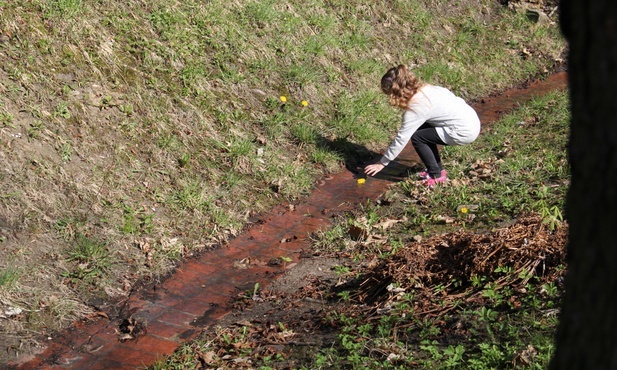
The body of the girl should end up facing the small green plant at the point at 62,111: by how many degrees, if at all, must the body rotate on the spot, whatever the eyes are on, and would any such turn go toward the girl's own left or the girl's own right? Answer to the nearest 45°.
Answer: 0° — they already face it

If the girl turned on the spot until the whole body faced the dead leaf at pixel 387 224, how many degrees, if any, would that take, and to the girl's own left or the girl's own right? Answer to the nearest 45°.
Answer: approximately 90° to the girl's own left

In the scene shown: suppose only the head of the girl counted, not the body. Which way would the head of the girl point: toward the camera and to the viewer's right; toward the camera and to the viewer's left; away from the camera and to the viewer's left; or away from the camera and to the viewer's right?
away from the camera and to the viewer's left

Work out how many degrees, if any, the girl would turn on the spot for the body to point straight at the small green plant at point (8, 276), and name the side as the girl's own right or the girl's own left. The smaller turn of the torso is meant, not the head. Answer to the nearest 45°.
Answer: approximately 45° to the girl's own left

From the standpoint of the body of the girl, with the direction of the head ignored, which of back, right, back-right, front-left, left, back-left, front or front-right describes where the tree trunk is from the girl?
left

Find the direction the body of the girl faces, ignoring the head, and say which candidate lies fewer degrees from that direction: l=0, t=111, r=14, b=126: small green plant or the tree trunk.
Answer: the small green plant

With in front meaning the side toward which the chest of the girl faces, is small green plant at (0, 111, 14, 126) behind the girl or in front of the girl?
in front

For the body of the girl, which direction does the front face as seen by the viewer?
to the viewer's left

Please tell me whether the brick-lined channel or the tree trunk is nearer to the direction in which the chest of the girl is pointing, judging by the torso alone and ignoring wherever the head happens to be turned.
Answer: the brick-lined channel
